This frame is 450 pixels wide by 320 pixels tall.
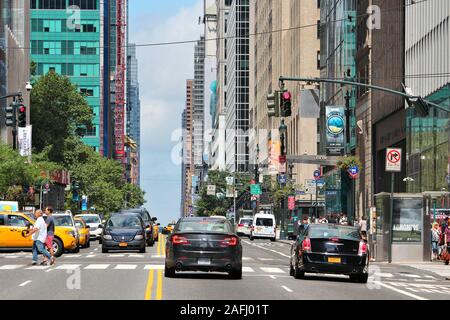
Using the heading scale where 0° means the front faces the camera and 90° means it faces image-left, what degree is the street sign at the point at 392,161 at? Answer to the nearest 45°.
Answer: approximately 0°

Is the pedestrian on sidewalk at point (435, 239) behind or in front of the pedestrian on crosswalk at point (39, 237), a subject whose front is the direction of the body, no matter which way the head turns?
behind

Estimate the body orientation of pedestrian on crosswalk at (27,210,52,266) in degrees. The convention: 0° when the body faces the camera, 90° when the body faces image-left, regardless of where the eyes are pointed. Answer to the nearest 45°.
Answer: approximately 90°

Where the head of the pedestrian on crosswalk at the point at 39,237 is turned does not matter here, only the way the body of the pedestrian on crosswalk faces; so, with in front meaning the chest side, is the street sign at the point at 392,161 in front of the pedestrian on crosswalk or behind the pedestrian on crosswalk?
behind

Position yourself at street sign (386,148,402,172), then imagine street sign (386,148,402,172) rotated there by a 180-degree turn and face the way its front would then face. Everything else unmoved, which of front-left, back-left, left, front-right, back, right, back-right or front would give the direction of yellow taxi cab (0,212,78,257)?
left

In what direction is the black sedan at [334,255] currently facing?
away from the camera

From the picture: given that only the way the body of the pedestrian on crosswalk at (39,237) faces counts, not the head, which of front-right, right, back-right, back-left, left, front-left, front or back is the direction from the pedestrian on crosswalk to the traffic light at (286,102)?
back

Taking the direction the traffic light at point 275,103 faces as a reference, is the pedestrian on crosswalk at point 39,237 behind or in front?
in front

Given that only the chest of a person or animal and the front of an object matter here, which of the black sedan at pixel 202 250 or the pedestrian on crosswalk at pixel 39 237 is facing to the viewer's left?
the pedestrian on crosswalk

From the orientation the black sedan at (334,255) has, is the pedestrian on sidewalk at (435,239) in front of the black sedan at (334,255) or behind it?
in front

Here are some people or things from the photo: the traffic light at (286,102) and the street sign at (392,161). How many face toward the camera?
2

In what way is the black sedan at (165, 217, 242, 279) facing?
away from the camera

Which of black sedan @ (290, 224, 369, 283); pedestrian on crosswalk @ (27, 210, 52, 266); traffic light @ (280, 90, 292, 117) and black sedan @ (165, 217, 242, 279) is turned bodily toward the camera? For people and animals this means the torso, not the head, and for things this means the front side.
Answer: the traffic light
